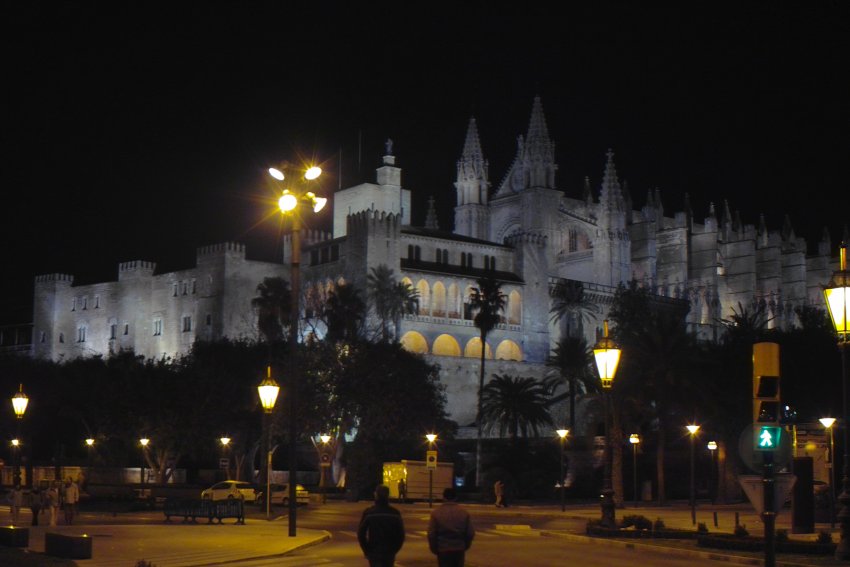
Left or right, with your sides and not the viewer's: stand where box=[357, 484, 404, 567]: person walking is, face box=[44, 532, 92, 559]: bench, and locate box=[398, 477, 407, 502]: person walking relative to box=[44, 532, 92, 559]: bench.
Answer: right

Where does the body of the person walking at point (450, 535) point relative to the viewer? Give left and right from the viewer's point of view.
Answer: facing away from the viewer

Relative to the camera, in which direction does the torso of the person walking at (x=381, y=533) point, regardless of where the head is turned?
away from the camera

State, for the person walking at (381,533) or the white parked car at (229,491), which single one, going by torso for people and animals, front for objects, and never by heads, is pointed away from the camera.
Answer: the person walking

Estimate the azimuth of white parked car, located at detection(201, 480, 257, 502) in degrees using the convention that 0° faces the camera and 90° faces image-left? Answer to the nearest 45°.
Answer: approximately 90°

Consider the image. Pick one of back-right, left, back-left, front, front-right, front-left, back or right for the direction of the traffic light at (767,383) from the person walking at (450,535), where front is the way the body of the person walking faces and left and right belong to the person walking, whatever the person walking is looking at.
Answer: right

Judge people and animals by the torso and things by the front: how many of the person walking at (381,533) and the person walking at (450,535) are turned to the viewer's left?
0

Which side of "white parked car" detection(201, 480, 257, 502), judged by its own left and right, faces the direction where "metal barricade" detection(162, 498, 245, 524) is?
left

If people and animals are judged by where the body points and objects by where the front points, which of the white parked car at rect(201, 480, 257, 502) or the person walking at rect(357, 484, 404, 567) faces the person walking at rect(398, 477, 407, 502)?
the person walking at rect(357, 484, 404, 567)

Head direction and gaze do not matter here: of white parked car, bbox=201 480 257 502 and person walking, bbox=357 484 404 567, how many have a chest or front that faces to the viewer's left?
1

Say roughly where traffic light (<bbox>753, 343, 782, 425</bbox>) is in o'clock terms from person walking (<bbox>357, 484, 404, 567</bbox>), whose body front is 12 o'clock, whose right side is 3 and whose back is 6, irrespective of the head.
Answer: The traffic light is roughly at 3 o'clock from the person walking.

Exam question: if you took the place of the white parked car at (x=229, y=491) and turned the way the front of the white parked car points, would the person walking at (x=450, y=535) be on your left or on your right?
on your left

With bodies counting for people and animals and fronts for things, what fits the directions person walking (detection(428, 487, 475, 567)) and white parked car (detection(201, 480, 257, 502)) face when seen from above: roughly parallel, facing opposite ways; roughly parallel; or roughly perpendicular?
roughly perpendicular

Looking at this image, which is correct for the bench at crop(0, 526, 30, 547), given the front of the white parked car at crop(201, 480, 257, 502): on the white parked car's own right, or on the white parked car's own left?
on the white parked car's own left

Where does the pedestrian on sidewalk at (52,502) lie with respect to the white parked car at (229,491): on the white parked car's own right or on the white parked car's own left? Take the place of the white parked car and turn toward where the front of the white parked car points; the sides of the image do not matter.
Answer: on the white parked car's own left

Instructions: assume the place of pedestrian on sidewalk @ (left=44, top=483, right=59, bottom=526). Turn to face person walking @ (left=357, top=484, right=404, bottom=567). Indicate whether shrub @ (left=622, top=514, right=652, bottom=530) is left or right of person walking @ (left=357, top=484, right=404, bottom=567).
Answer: left
